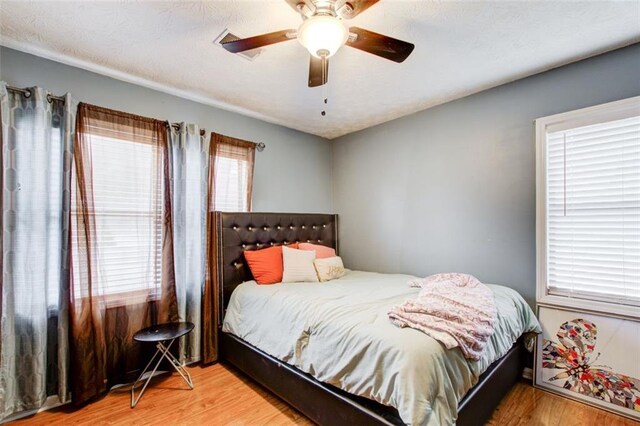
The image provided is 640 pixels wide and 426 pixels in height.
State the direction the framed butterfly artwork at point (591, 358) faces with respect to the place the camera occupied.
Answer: facing the viewer and to the left of the viewer

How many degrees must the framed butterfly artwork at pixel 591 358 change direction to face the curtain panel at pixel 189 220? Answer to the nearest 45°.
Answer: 0° — it already faces it

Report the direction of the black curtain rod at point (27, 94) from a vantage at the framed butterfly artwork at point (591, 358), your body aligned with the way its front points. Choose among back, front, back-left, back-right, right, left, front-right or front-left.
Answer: front

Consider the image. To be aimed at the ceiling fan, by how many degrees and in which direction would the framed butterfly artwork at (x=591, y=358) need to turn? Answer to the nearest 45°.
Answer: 0° — it already faces it

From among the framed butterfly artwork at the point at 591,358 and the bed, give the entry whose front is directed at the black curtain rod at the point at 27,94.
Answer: the framed butterfly artwork

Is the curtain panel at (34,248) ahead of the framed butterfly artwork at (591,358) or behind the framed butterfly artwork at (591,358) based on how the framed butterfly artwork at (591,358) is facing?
ahead

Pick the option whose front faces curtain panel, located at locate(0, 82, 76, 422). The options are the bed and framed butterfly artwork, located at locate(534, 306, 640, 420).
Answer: the framed butterfly artwork

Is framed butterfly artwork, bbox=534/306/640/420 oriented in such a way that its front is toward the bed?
yes

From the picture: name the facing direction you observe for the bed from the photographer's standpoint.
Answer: facing the viewer and to the right of the viewer

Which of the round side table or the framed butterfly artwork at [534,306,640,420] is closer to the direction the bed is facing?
the framed butterfly artwork

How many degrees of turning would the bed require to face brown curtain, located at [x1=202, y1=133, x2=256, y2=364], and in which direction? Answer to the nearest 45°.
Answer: approximately 180°

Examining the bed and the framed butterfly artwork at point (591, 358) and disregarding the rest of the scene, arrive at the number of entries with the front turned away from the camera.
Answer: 0

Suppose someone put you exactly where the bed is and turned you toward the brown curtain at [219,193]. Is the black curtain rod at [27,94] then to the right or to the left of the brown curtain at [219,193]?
left
